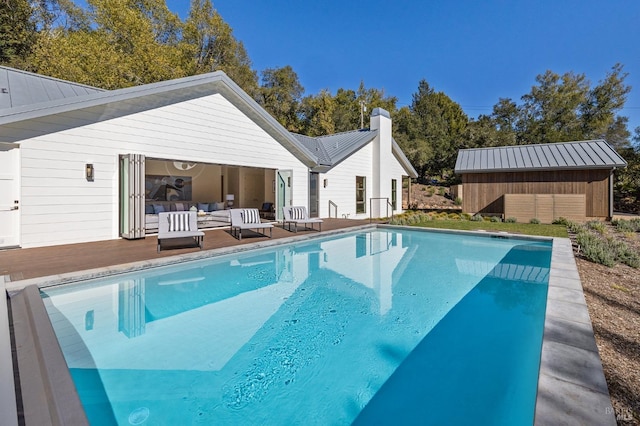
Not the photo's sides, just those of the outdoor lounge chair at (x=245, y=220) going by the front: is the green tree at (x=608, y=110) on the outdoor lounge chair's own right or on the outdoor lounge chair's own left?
on the outdoor lounge chair's own left

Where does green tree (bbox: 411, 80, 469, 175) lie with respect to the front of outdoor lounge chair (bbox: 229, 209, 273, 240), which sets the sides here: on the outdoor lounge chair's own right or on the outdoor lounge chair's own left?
on the outdoor lounge chair's own left

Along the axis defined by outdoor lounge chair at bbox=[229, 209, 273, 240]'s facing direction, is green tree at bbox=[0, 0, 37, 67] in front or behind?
behind

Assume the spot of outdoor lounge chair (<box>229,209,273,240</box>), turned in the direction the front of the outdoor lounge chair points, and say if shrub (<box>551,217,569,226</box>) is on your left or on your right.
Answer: on your left

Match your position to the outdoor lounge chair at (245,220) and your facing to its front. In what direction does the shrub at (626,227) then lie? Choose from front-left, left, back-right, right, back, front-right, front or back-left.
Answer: front-left

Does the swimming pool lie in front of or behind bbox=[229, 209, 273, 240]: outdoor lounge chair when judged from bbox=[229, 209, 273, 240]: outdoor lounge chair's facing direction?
in front

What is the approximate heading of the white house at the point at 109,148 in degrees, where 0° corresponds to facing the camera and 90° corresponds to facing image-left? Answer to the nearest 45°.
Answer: approximately 315°

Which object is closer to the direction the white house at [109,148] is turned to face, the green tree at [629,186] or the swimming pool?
the swimming pool

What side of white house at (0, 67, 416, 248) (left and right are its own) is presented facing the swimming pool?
front

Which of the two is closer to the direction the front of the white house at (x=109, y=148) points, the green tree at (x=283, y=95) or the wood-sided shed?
the wood-sided shed

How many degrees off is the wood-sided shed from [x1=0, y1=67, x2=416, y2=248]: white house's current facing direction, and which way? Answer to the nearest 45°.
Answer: approximately 45° to its left
